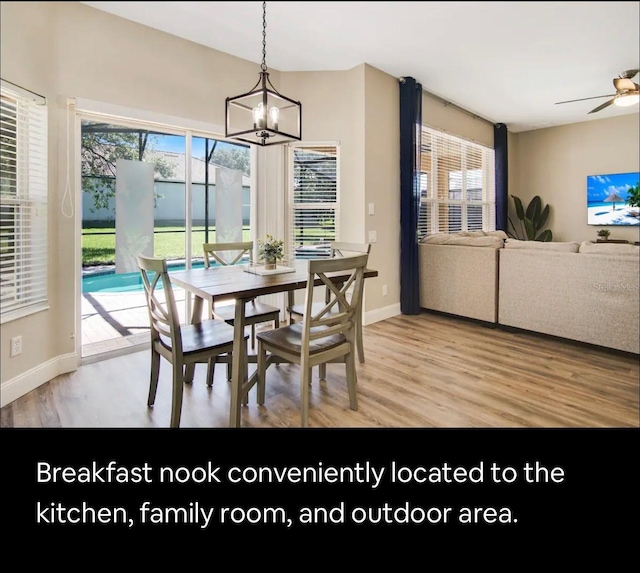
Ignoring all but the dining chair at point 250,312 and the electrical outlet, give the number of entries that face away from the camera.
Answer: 0

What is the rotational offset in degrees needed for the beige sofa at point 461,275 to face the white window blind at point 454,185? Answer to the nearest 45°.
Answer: approximately 45° to its left

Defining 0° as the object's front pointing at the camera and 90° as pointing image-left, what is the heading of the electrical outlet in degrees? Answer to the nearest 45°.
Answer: approximately 315°

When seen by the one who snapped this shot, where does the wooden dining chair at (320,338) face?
facing away from the viewer and to the left of the viewer

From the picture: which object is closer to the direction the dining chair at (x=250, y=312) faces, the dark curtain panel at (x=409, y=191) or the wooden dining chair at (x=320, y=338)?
the wooden dining chair

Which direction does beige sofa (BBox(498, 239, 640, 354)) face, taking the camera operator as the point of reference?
facing away from the viewer and to the right of the viewer

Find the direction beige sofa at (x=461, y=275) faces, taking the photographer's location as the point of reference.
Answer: facing away from the viewer and to the right of the viewer

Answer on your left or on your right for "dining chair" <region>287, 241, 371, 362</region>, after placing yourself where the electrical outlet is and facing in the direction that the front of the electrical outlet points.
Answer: on your left

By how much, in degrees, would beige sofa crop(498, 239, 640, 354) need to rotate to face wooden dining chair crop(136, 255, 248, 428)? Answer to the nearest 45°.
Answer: approximately 180°

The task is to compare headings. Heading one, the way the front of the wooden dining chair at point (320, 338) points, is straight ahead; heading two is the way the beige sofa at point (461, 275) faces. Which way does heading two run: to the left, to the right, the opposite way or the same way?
to the right

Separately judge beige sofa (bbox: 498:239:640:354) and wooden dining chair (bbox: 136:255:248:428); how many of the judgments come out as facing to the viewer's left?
0

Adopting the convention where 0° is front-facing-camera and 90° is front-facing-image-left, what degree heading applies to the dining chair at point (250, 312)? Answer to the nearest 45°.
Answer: approximately 315°
